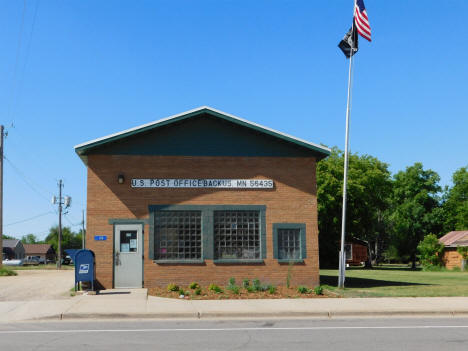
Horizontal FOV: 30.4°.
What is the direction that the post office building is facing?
toward the camera

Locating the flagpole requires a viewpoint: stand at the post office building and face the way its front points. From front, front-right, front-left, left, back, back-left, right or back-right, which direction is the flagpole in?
left

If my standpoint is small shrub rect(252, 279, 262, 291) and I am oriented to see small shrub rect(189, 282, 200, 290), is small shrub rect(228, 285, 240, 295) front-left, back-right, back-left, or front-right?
front-left
